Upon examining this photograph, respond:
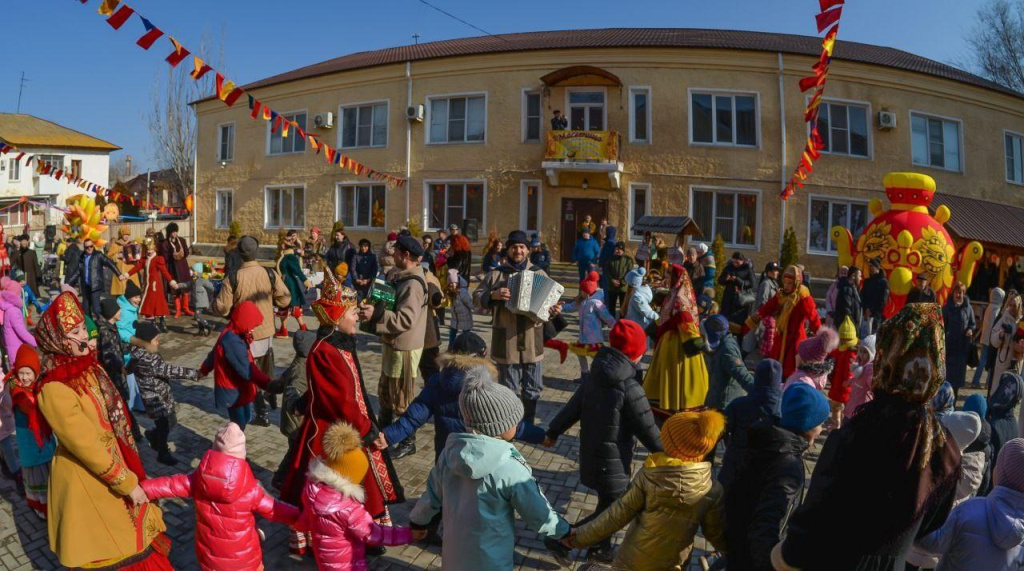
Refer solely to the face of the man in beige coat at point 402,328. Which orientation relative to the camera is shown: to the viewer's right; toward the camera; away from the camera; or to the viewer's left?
to the viewer's left

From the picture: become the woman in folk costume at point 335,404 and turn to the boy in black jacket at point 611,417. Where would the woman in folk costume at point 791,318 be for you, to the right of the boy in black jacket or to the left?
left

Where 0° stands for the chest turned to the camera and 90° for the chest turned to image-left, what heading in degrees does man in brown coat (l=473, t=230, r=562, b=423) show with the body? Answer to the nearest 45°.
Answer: approximately 0°

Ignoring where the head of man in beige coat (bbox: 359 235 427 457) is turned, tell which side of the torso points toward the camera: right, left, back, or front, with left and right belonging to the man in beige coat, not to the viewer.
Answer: left

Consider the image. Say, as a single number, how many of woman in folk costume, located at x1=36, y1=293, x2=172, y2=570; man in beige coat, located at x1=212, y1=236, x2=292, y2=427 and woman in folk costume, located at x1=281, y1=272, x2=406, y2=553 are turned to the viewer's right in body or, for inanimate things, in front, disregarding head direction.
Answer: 2

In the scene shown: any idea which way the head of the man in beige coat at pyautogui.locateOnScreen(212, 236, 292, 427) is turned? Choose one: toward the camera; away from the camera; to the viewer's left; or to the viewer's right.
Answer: away from the camera

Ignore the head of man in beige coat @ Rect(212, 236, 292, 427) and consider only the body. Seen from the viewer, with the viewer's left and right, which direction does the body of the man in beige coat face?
facing away from the viewer

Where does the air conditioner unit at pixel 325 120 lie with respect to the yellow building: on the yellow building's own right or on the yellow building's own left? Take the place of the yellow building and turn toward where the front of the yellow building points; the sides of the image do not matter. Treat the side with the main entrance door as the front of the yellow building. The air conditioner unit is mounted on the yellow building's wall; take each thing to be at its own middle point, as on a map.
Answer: on the yellow building's own right

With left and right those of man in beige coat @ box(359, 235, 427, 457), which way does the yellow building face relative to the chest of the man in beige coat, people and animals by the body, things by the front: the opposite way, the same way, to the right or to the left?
to the left

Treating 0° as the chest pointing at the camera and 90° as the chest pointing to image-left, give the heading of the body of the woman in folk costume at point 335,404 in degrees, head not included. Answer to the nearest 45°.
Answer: approximately 270°

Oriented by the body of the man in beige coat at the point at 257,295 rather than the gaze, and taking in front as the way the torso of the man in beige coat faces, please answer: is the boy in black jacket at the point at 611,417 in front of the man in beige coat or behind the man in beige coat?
behind
